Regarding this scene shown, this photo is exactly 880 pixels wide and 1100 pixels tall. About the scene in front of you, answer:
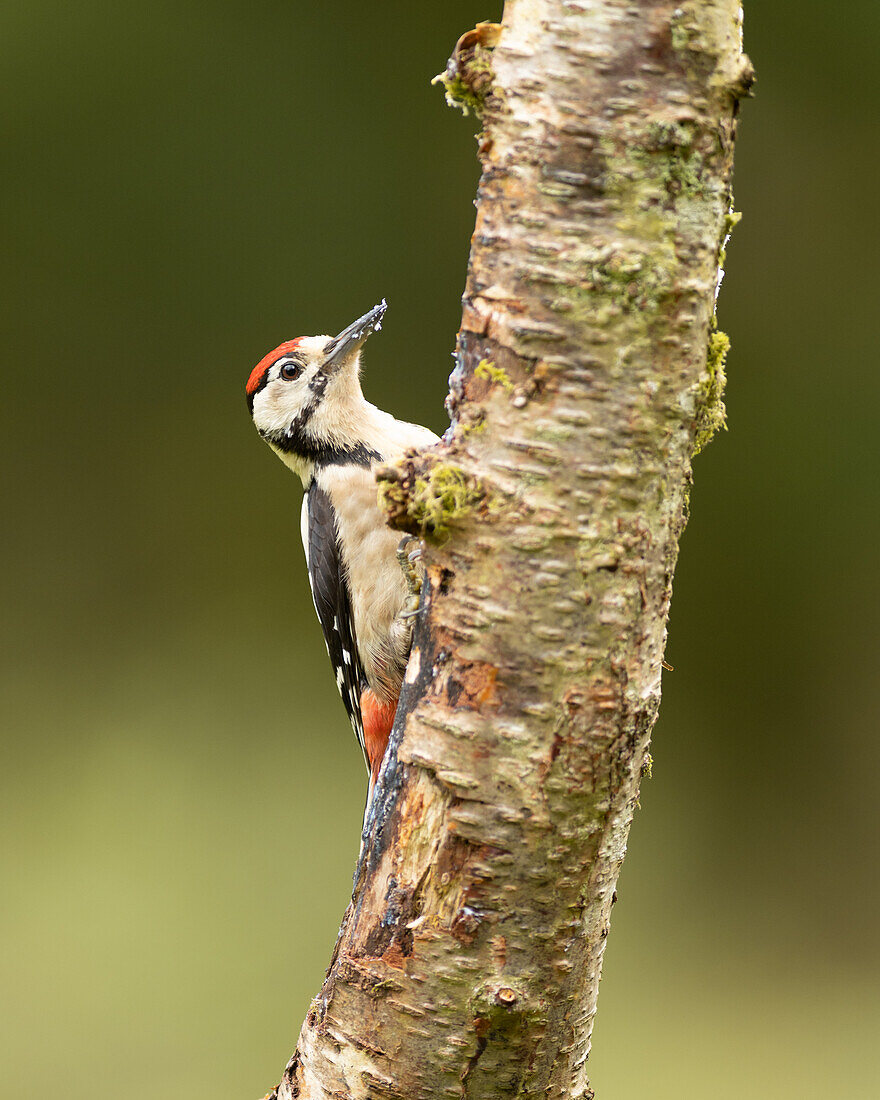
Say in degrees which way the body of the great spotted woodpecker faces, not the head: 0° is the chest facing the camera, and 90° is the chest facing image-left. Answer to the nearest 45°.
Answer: approximately 270°
